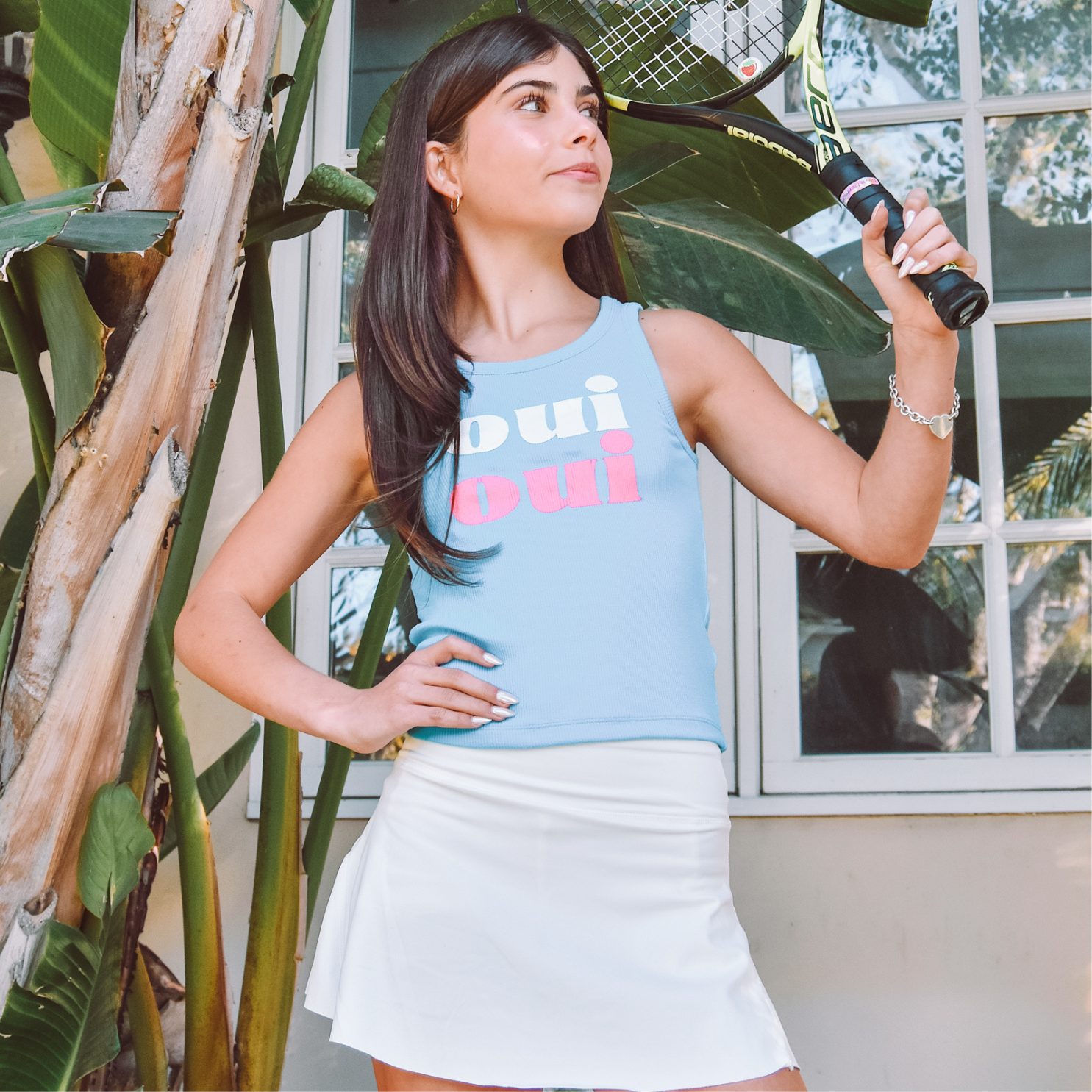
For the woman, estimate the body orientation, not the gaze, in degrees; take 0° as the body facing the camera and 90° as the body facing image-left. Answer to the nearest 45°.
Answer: approximately 0°
